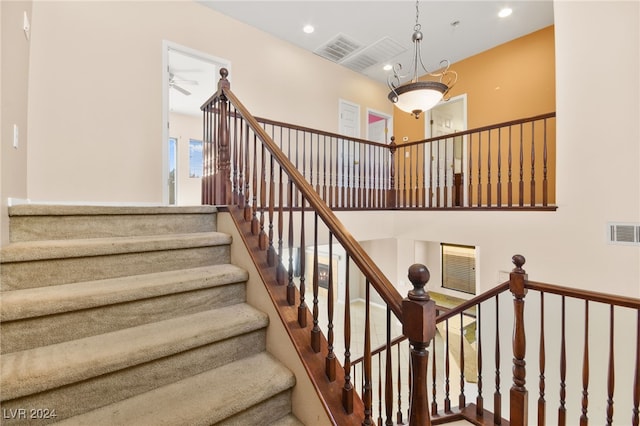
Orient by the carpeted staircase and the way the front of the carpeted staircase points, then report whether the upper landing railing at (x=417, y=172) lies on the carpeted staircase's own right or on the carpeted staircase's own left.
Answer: on the carpeted staircase's own left

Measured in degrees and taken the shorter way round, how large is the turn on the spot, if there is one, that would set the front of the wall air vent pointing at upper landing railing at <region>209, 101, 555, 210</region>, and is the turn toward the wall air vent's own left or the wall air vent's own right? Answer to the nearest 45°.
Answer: approximately 90° to the wall air vent's own right

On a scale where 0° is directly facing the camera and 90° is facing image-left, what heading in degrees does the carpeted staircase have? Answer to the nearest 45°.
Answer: approximately 315°

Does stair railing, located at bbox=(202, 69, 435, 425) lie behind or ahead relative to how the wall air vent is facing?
ahead

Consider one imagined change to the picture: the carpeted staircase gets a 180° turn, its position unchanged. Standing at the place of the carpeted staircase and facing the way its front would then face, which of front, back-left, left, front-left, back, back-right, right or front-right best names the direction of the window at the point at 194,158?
front-right
